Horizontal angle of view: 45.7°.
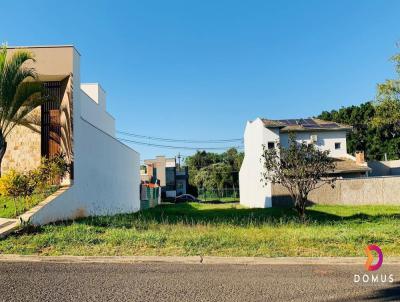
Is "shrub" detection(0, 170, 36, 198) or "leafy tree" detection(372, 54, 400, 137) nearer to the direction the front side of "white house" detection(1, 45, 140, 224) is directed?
the shrub

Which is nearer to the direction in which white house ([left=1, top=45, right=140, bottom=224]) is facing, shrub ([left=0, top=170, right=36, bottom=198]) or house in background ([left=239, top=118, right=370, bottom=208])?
the shrub

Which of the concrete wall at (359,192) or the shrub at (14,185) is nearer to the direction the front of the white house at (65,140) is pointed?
the shrub

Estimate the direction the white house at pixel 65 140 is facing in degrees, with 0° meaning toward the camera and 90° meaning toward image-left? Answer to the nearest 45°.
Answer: approximately 0°

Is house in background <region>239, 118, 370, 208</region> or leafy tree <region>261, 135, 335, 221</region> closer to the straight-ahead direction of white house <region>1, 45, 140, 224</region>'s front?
the leafy tree

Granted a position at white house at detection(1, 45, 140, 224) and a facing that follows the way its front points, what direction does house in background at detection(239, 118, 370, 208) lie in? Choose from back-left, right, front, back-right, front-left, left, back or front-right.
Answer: back-left

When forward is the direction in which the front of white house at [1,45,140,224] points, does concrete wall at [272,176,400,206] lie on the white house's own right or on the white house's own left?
on the white house's own left

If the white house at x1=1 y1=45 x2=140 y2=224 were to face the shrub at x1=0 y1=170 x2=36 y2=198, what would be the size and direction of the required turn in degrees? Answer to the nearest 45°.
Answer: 0° — it already faces it

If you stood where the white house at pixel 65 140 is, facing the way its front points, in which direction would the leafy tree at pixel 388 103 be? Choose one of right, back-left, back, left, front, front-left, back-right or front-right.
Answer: left
